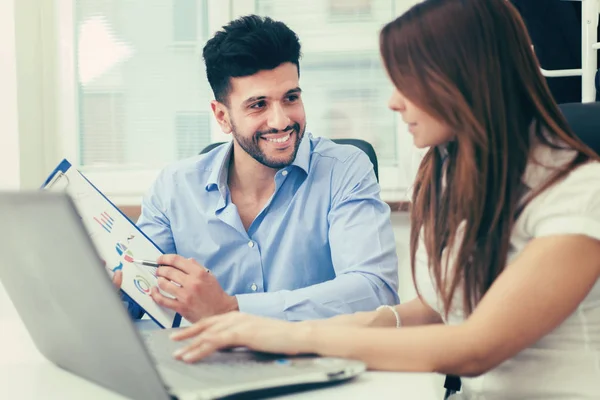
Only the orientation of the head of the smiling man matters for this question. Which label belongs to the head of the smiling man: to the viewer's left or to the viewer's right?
to the viewer's right

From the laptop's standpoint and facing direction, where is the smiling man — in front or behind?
in front

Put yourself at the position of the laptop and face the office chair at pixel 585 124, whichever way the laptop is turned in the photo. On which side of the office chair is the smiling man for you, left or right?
left

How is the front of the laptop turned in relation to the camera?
facing away from the viewer and to the right of the viewer

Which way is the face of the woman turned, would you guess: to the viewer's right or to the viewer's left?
to the viewer's left

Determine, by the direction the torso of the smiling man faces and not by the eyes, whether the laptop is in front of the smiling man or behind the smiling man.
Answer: in front

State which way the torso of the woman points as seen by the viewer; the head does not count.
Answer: to the viewer's left

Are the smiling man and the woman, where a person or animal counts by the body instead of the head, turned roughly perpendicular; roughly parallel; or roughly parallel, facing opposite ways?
roughly perpendicular

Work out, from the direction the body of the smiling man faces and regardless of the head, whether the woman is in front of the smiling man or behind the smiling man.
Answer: in front
